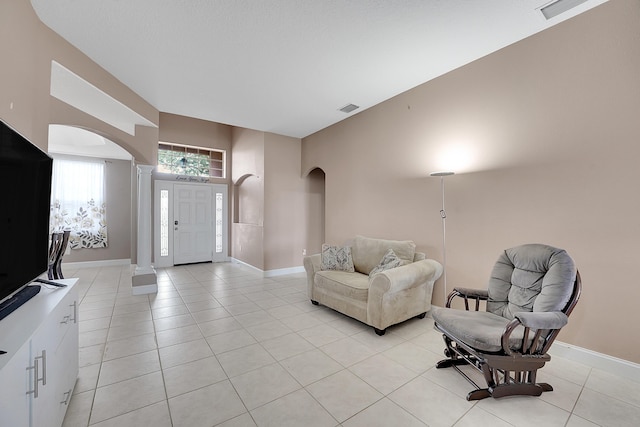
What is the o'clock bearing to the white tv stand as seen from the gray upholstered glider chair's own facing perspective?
The white tv stand is roughly at 12 o'clock from the gray upholstered glider chair.

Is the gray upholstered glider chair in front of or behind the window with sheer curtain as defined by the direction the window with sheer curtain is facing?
in front

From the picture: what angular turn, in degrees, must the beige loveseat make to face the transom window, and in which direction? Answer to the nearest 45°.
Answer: approximately 90° to its right

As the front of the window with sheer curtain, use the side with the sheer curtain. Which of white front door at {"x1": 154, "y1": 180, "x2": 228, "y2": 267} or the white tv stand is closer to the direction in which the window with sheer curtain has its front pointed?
the white tv stand

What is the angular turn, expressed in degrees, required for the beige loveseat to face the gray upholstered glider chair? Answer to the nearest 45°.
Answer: approximately 90° to its left

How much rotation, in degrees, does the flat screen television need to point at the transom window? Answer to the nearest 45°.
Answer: approximately 45° to its left

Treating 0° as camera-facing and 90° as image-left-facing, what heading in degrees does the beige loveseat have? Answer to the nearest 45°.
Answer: approximately 45°

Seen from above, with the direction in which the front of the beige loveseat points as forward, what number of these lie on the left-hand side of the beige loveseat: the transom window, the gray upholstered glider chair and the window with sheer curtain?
1

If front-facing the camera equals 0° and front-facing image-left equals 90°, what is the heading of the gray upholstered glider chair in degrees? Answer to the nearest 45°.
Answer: approximately 45°

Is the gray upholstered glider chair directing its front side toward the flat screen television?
yes

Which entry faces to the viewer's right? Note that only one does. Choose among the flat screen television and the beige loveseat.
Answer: the flat screen television

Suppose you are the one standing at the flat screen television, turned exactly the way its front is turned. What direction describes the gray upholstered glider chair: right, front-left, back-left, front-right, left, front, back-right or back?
front-right

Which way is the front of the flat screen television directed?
to the viewer's right

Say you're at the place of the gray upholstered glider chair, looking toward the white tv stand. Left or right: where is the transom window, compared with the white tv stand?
right
